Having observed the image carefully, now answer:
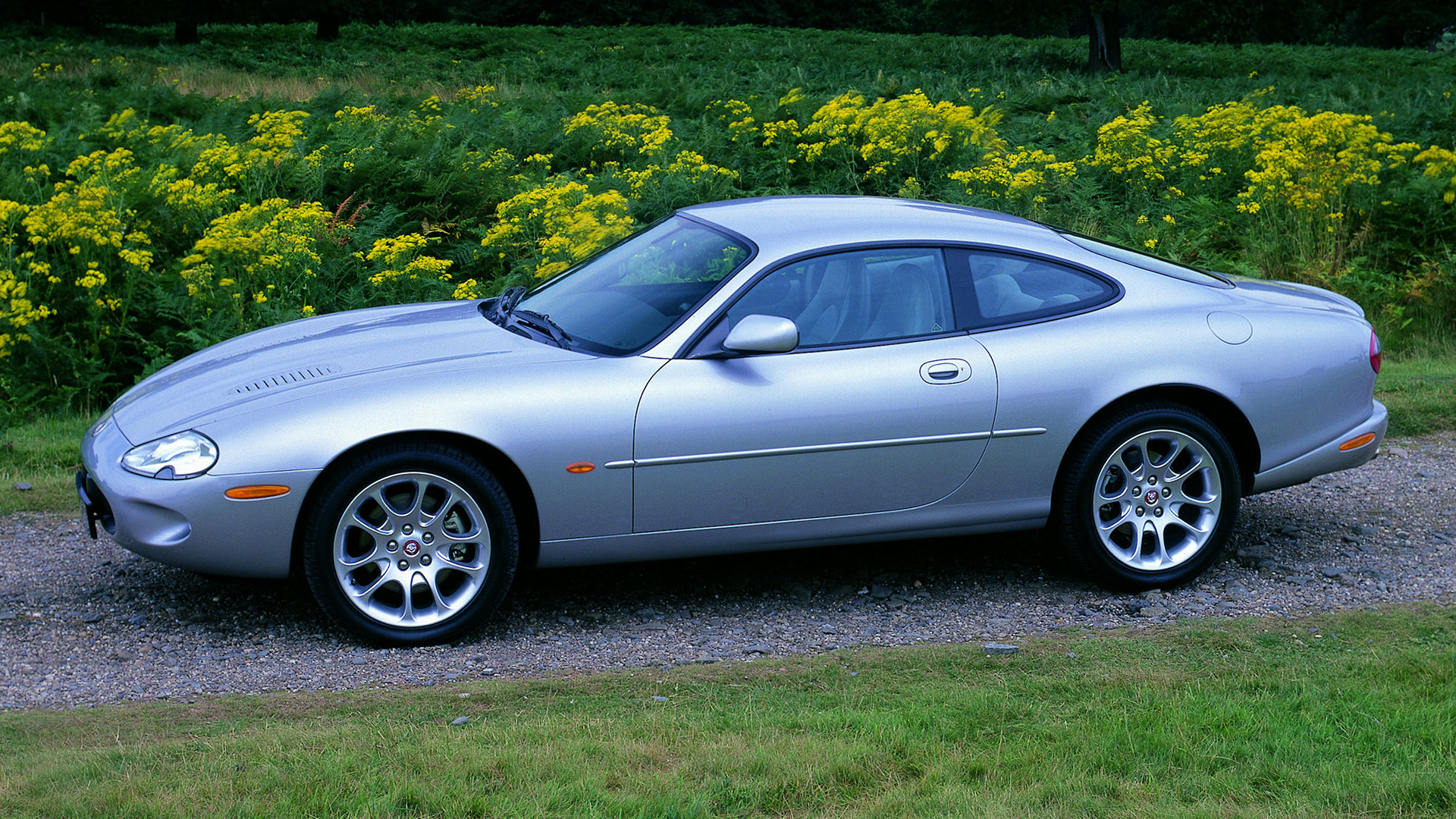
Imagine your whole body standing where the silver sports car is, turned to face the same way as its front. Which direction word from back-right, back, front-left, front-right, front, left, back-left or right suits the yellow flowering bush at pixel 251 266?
front-right

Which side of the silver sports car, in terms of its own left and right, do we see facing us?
left

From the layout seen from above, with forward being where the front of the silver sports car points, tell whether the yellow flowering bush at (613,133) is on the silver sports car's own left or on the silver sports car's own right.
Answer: on the silver sports car's own right

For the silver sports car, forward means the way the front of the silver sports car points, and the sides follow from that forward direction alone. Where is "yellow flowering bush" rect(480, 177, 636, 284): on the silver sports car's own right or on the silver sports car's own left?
on the silver sports car's own right

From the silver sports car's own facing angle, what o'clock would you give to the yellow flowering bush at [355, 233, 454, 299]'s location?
The yellow flowering bush is roughly at 2 o'clock from the silver sports car.

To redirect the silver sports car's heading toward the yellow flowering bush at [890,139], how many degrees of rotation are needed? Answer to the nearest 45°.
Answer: approximately 90° to its right

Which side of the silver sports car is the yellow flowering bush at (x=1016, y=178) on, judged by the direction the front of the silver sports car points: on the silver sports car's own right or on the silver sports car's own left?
on the silver sports car's own right
